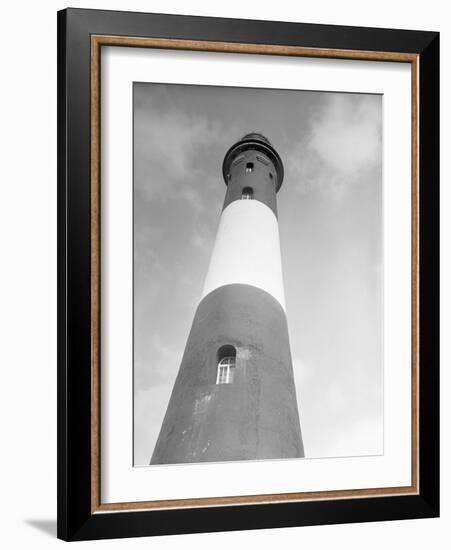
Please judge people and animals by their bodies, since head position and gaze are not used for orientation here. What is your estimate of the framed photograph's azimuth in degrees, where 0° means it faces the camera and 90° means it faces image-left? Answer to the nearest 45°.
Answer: approximately 315°
